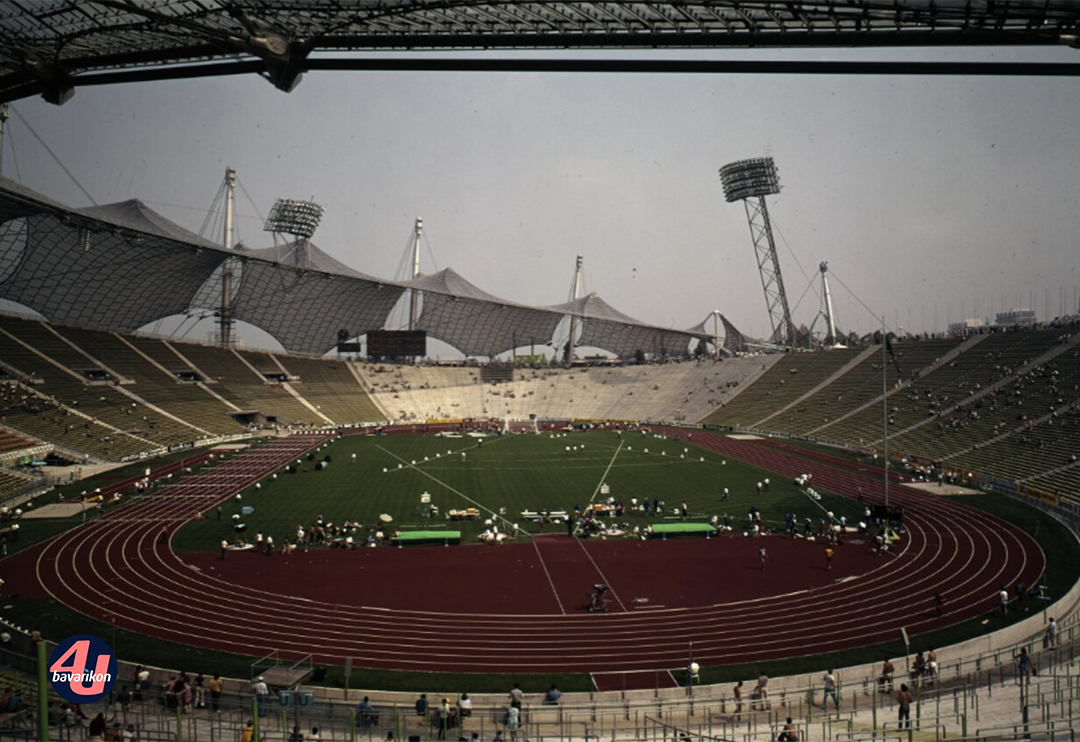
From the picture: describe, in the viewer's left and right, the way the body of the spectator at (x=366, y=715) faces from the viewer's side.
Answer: facing away from the viewer

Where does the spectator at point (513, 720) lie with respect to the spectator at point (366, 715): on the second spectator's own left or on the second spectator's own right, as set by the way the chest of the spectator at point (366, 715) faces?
on the second spectator's own right
